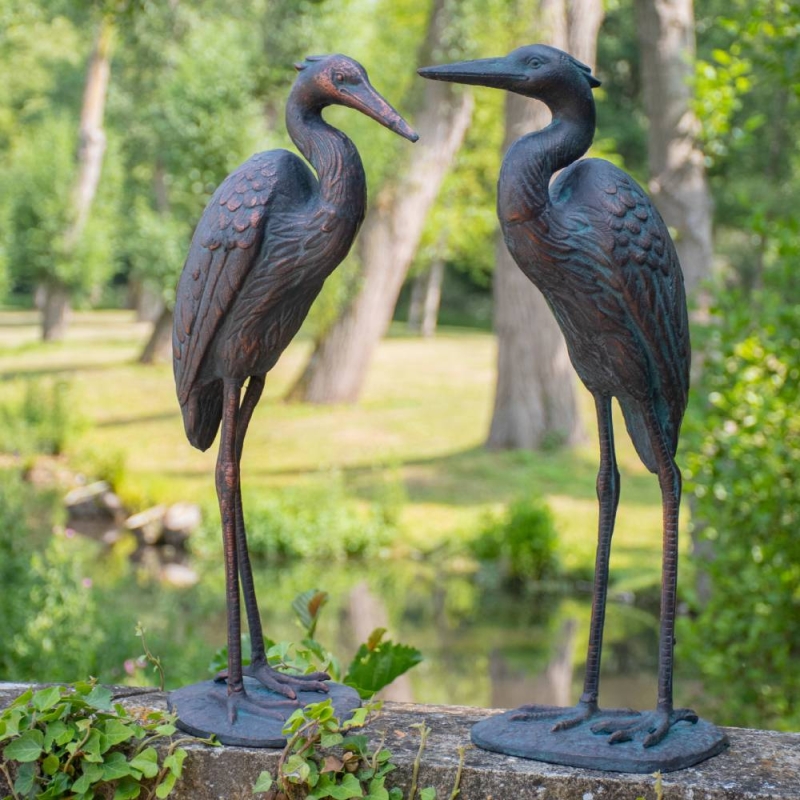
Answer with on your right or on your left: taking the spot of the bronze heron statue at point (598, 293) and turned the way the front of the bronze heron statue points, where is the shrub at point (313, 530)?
on your right

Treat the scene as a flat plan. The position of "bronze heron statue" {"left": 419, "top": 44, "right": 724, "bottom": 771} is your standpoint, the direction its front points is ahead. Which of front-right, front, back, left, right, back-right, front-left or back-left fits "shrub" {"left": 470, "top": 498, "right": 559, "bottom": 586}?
back-right

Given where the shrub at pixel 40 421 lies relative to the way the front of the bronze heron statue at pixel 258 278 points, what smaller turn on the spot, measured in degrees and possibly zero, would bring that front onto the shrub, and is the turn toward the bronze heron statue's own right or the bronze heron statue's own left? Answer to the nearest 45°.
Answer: approximately 135° to the bronze heron statue's own left

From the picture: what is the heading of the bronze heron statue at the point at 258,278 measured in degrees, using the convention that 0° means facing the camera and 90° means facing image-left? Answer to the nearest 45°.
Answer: approximately 315°

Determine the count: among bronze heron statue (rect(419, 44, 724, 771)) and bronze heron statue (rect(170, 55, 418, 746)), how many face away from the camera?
0

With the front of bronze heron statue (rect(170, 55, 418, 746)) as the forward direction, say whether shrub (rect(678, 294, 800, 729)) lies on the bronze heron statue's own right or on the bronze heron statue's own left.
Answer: on the bronze heron statue's own left

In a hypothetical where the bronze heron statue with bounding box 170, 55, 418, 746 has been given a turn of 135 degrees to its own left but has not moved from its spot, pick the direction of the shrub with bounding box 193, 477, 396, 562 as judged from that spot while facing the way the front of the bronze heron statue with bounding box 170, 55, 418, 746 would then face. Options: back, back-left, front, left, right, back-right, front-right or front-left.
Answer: front

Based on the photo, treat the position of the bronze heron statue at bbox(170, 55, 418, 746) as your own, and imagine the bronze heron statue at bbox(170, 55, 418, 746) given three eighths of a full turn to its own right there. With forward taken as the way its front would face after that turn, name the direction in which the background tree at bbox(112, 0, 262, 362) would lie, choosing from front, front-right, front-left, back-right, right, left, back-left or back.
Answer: right

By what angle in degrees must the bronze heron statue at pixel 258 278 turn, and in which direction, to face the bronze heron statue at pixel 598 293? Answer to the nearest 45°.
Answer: approximately 45° to its left

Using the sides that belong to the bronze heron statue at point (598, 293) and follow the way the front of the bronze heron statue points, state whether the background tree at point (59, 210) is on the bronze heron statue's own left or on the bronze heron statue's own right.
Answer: on the bronze heron statue's own right

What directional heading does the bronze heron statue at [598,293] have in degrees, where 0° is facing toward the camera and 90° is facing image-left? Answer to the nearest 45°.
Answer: approximately 45°
